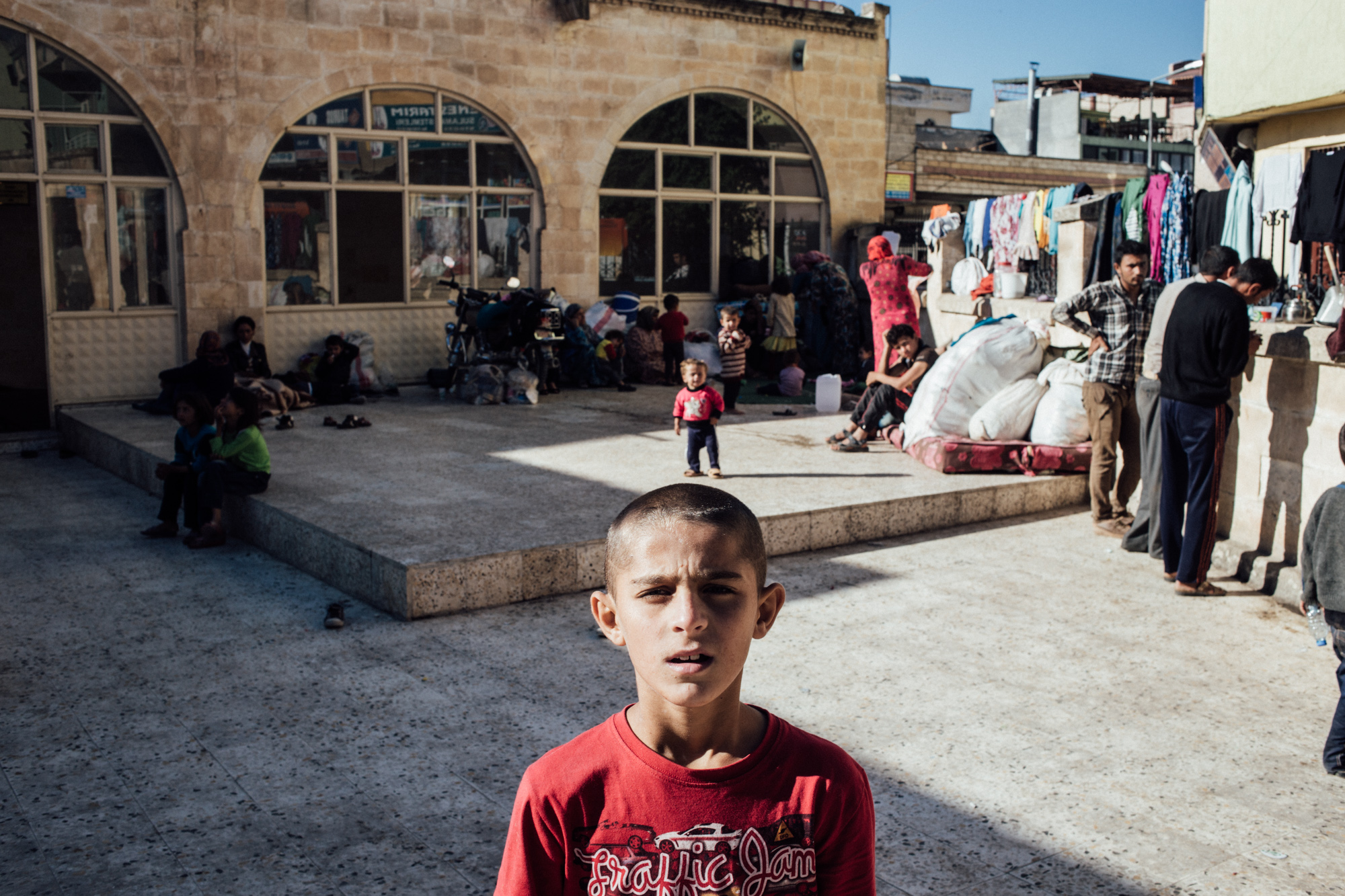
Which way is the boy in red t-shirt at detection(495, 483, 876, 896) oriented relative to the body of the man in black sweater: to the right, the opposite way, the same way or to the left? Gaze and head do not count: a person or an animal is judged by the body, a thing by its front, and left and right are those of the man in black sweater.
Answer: to the right

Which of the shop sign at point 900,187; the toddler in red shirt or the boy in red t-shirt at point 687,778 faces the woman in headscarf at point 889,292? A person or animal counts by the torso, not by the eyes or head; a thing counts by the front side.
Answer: the shop sign

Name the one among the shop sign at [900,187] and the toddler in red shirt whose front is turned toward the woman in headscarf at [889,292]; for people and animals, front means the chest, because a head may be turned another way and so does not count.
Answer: the shop sign

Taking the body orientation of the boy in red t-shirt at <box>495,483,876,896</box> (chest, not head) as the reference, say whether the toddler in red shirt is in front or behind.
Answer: behind

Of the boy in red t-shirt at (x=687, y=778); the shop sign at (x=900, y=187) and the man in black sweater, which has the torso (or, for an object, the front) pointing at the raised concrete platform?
the shop sign

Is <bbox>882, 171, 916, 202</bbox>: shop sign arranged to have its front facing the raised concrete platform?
yes

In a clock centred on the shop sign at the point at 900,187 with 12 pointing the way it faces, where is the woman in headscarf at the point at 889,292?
The woman in headscarf is roughly at 12 o'clock from the shop sign.

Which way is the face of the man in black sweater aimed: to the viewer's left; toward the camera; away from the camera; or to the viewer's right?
to the viewer's right

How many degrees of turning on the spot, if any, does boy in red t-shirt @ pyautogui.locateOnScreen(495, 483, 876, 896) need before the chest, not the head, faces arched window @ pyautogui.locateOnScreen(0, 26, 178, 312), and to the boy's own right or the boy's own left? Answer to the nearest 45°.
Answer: approximately 135° to the boy's own right
